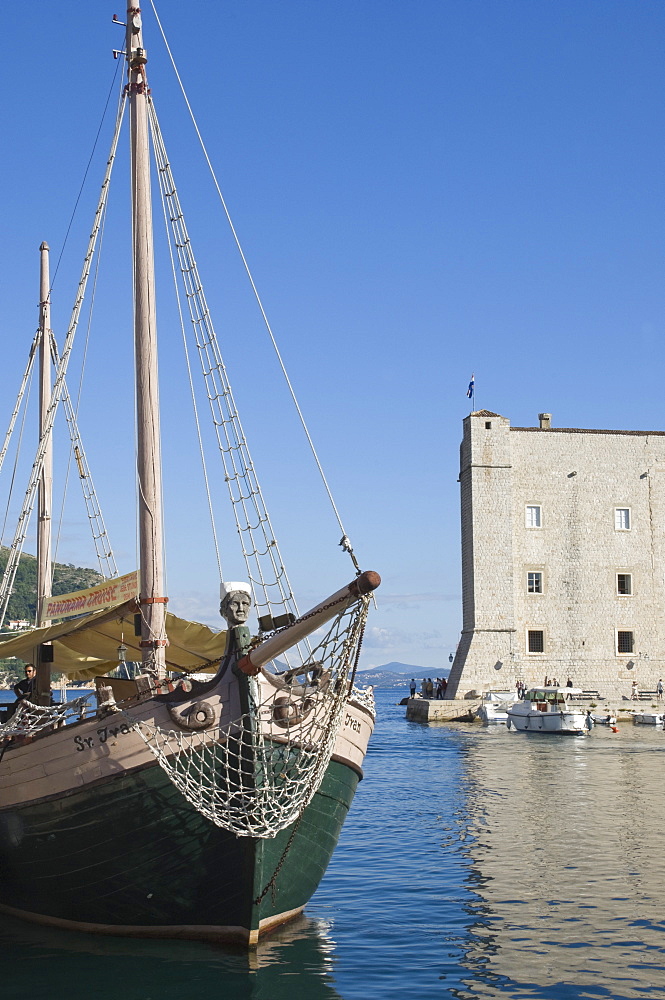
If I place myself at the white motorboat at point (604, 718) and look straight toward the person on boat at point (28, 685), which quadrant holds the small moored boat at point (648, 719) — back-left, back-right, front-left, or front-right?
back-left

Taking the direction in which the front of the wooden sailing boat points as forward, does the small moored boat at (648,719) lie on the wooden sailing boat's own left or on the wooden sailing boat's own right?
on the wooden sailing boat's own left

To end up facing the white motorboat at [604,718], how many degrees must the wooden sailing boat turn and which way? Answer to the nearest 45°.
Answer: approximately 90° to its left

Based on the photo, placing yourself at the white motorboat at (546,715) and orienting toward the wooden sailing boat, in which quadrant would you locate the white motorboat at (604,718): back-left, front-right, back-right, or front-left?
back-left
